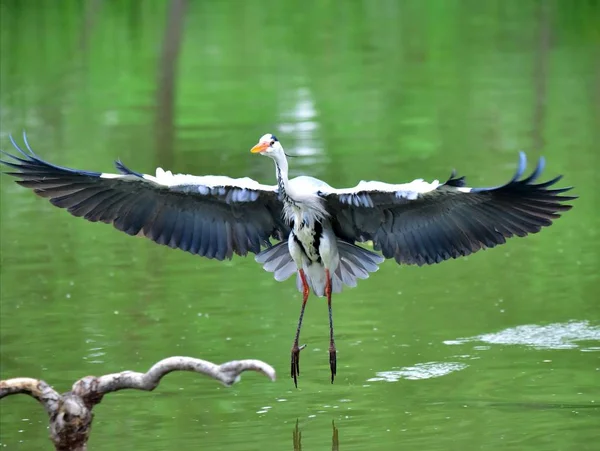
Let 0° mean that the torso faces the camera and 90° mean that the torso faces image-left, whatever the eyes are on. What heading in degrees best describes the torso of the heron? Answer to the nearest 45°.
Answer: approximately 0°
